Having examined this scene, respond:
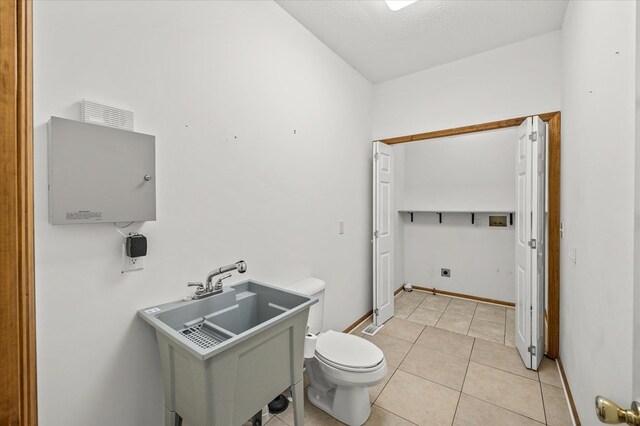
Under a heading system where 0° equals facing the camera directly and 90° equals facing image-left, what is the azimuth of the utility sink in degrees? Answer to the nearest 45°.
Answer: approximately 315°

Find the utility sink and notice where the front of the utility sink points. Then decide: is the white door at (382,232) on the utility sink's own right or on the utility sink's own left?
on the utility sink's own left
